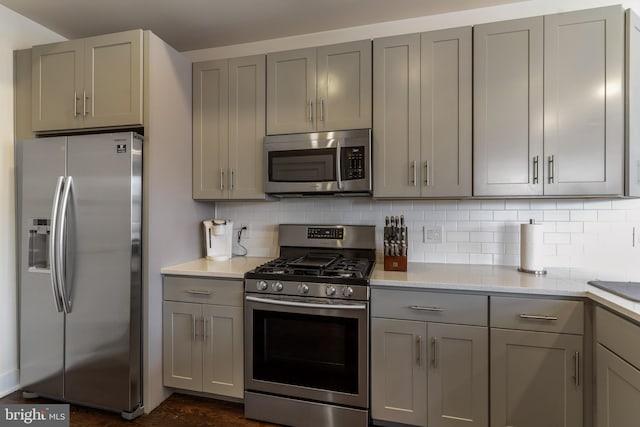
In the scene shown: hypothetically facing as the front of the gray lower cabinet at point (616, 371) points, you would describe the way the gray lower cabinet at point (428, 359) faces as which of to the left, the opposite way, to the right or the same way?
to the left

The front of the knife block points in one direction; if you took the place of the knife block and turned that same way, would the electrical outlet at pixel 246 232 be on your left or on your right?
on your right

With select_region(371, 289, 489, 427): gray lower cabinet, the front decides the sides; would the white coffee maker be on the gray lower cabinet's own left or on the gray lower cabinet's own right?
on the gray lower cabinet's own right

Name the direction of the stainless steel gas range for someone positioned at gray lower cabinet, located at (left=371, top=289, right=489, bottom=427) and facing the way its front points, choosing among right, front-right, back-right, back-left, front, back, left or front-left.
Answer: right

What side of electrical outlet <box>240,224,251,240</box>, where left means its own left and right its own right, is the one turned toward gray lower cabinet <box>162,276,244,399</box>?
front

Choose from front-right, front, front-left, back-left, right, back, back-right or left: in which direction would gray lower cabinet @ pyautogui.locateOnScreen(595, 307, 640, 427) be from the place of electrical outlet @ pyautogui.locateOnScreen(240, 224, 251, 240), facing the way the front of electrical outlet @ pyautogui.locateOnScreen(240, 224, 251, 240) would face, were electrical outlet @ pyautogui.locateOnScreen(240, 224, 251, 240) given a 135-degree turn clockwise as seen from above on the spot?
back

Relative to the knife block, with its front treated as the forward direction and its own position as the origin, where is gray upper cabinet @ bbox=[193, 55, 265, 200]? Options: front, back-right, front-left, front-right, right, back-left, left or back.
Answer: right

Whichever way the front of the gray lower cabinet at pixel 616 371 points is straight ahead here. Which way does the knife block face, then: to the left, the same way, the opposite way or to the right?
to the left

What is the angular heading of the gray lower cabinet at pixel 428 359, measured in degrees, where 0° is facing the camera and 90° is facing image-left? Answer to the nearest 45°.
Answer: approximately 0°

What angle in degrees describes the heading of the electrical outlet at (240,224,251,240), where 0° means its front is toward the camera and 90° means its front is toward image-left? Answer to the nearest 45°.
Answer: approximately 0°
